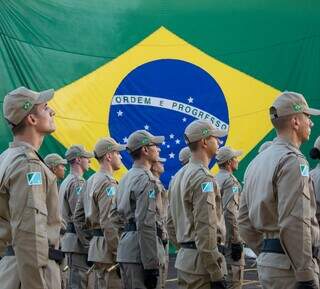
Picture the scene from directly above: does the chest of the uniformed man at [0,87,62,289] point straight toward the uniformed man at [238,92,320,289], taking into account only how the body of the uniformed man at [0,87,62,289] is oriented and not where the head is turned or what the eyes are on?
yes

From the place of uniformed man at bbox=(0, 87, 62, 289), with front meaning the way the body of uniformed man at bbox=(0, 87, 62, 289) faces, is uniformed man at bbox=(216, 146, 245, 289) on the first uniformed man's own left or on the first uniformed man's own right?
on the first uniformed man's own left

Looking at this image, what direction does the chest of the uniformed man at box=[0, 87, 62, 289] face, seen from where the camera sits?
to the viewer's right
